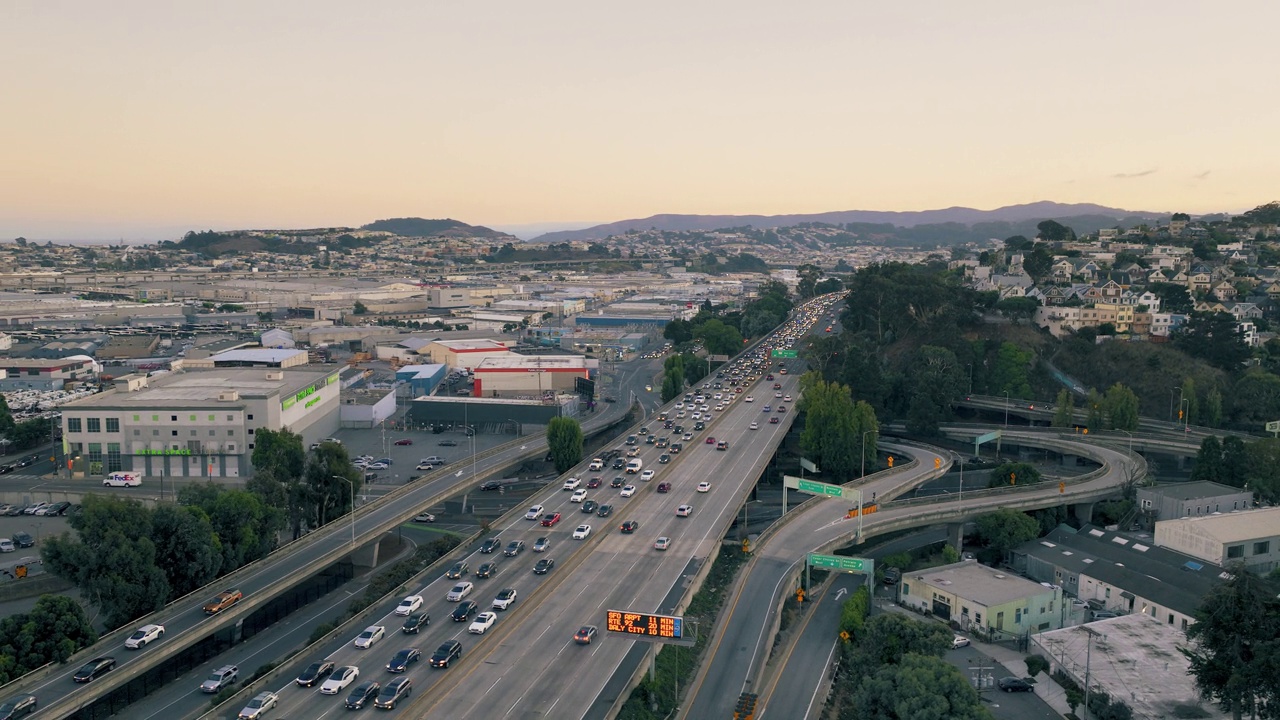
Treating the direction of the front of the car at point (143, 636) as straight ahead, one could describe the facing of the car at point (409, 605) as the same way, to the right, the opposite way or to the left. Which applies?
the same way

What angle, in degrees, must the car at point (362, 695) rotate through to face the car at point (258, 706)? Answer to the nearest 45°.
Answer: approximately 45° to its right

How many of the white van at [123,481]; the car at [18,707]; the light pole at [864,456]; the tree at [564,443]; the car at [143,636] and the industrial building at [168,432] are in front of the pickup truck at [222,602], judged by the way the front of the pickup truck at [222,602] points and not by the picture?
2

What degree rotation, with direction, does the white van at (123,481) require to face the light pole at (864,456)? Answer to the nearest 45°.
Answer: approximately 180°

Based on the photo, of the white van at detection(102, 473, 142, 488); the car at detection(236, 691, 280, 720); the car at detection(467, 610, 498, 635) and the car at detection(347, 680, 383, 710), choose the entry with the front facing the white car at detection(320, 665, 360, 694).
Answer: the car at detection(467, 610, 498, 635)

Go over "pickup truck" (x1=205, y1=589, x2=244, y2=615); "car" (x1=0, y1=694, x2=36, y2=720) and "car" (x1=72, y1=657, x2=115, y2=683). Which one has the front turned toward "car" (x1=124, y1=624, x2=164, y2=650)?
"pickup truck" (x1=205, y1=589, x2=244, y2=615)

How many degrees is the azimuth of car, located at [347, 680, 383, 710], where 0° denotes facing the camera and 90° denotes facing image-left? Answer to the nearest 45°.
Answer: approximately 45°

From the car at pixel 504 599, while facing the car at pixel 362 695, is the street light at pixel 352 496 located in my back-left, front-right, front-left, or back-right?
back-right

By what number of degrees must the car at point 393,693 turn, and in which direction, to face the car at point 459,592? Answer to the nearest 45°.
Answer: approximately 135° to its right

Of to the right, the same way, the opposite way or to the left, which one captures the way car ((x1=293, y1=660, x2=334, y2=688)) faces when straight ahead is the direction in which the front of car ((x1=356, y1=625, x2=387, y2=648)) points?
the same way

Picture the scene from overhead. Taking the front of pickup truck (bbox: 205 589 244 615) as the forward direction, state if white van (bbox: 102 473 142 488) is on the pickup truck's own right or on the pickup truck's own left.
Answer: on the pickup truck's own right

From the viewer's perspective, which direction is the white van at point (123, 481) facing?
to the viewer's left

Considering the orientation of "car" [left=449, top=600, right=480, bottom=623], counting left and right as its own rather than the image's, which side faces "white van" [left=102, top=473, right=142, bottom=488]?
right

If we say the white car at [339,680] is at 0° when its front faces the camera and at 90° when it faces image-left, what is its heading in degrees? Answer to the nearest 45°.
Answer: approximately 45°

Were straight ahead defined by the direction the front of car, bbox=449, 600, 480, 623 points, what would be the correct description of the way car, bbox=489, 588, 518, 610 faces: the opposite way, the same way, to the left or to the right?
the same way

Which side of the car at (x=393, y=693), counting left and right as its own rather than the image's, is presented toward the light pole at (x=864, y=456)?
back

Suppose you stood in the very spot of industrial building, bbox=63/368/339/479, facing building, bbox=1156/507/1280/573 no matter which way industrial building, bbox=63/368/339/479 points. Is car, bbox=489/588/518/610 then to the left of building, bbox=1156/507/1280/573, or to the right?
right

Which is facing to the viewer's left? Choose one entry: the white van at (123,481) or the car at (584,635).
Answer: the white van
